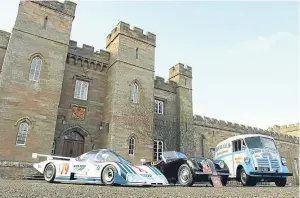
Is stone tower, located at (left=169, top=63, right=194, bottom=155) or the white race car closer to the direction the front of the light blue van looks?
the white race car

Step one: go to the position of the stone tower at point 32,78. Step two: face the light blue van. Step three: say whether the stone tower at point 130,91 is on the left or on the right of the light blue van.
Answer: left

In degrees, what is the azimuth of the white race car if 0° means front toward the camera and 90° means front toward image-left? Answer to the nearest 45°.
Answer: approximately 315°

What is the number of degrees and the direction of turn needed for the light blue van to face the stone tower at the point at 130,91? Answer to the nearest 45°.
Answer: approximately 135° to its right

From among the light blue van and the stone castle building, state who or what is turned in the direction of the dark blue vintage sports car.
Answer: the stone castle building

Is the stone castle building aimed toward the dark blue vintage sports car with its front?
yes
